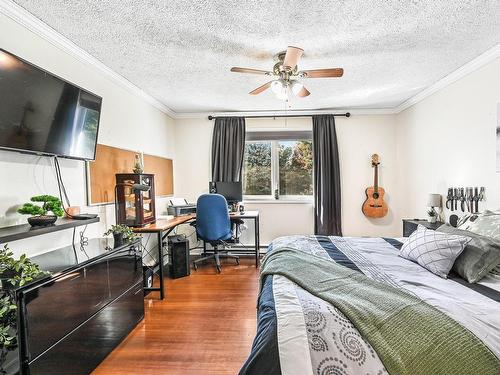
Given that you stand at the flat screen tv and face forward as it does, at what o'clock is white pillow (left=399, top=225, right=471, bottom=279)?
The white pillow is roughly at 12 o'clock from the flat screen tv.

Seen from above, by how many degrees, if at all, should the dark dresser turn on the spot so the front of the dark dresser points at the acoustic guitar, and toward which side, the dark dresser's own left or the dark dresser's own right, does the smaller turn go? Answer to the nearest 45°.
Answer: approximately 45° to the dark dresser's own left

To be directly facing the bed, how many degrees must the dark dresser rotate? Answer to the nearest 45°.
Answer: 0° — it already faces it

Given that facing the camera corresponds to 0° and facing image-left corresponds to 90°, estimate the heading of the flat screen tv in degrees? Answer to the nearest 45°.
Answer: approximately 315°

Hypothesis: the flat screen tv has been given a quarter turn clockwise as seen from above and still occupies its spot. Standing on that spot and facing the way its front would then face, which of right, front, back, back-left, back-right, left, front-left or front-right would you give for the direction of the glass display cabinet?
back

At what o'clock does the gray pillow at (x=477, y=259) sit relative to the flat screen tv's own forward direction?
The gray pillow is roughly at 12 o'clock from the flat screen tv.

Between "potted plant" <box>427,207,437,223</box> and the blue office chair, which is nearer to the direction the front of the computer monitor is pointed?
the blue office chair

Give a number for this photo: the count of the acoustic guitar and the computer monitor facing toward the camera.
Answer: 2

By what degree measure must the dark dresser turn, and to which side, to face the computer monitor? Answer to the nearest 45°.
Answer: approximately 90° to its left

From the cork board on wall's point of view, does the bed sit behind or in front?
in front
